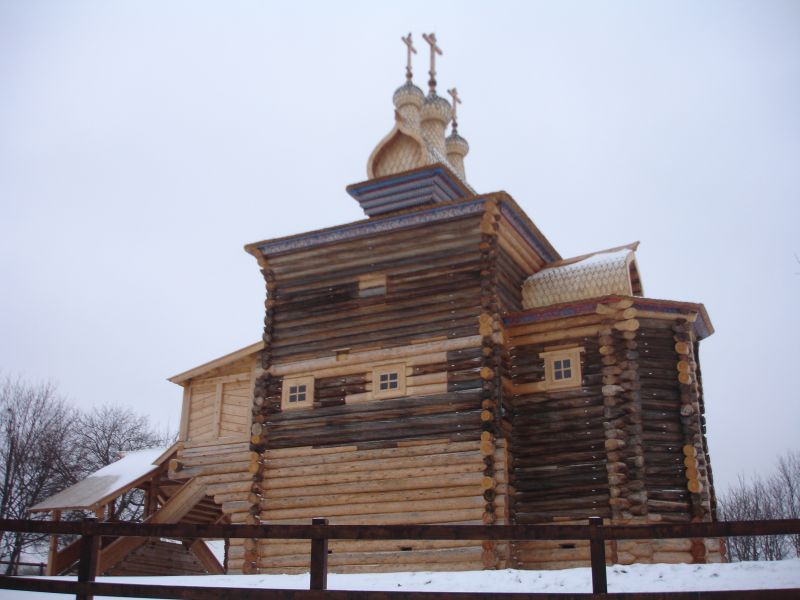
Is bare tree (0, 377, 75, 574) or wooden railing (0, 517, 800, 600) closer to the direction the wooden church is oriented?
the bare tree

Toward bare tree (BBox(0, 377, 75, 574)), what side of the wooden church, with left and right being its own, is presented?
front

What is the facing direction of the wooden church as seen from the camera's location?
facing away from the viewer and to the left of the viewer

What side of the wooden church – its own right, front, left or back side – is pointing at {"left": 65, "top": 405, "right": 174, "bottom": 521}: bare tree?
front

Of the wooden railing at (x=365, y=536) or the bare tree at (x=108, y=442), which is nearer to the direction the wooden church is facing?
the bare tree

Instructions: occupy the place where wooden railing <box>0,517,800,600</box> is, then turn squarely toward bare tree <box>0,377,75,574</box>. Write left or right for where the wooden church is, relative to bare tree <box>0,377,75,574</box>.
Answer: right

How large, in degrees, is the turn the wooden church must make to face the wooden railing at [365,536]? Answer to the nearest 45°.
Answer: approximately 135° to its left
